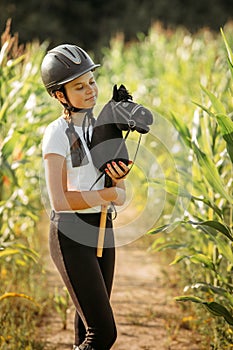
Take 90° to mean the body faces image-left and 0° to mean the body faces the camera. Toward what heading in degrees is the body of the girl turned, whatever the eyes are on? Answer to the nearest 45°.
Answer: approximately 315°

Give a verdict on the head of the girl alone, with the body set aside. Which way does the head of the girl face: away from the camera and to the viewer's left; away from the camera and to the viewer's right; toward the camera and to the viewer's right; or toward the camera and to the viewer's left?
toward the camera and to the viewer's right
